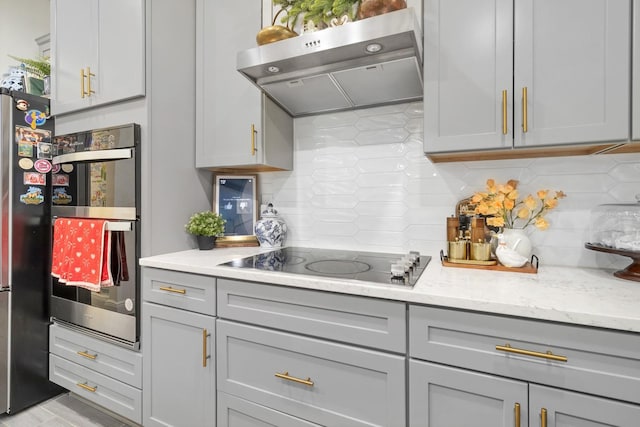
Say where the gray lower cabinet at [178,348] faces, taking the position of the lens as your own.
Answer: facing the viewer and to the left of the viewer

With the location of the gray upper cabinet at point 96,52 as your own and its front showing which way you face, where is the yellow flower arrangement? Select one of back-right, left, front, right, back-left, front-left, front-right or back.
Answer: left

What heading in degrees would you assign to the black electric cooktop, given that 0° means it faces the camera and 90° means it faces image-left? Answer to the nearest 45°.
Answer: approximately 45°

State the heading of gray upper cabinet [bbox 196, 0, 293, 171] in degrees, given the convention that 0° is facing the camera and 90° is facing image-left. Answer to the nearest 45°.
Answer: approximately 45°

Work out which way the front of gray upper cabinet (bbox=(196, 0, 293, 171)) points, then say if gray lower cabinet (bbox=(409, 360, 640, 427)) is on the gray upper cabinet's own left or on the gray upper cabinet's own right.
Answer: on the gray upper cabinet's own left

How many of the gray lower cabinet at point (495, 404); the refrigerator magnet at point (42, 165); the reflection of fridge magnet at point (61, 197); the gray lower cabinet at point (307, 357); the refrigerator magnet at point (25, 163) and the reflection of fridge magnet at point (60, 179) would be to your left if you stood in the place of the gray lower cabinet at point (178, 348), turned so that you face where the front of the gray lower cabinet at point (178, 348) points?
2

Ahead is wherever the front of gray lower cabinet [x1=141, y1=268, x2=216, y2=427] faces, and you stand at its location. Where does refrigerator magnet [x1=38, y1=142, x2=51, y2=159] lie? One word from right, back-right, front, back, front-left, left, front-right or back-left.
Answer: right

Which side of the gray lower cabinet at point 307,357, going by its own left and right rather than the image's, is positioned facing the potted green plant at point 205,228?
right

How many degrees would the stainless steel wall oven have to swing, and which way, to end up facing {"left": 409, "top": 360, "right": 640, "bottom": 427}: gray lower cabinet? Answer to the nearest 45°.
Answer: approximately 90° to its left

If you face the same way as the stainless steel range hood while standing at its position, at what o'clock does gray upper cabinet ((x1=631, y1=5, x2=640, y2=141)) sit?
The gray upper cabinet is roughly at 8 o'clock from the stainless steel range hood.
